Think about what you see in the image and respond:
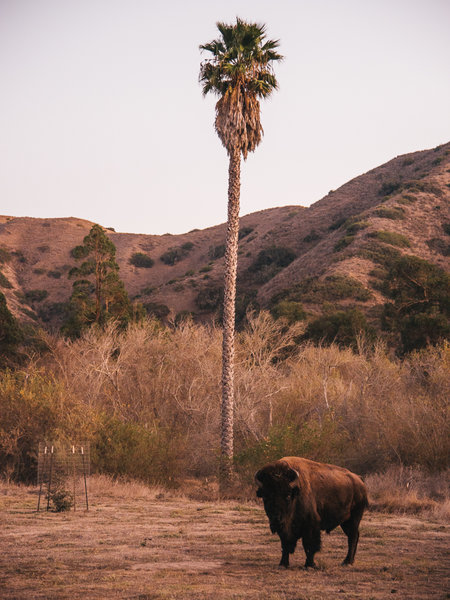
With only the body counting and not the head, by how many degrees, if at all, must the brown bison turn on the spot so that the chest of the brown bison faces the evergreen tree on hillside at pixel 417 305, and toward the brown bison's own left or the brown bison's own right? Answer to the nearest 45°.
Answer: approximately 135° to the brown bison's own right

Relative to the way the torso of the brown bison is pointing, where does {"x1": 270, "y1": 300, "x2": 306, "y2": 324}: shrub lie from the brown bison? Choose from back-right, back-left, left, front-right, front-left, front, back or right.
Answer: back-right

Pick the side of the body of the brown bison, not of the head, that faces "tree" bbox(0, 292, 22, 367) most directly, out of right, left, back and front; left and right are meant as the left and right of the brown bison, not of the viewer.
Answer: right

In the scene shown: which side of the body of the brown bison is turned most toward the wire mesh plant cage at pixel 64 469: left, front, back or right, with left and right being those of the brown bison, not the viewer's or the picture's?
right

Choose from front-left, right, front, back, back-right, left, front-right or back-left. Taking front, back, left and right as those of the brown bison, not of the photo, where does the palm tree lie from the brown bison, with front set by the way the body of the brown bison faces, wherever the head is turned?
back-right

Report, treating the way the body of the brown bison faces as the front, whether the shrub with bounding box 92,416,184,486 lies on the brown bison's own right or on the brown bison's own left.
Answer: on the brown bison's own right

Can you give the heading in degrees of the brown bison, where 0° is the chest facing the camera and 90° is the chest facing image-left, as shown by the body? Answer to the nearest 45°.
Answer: approximately 45°

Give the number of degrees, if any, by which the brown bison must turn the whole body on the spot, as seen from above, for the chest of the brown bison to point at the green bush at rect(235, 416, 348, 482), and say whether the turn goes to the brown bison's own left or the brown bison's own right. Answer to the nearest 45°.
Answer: approximately 135° to the brown bison's own right

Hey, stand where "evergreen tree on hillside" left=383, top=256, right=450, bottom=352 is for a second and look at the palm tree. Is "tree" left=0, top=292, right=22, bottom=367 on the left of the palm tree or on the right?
right
